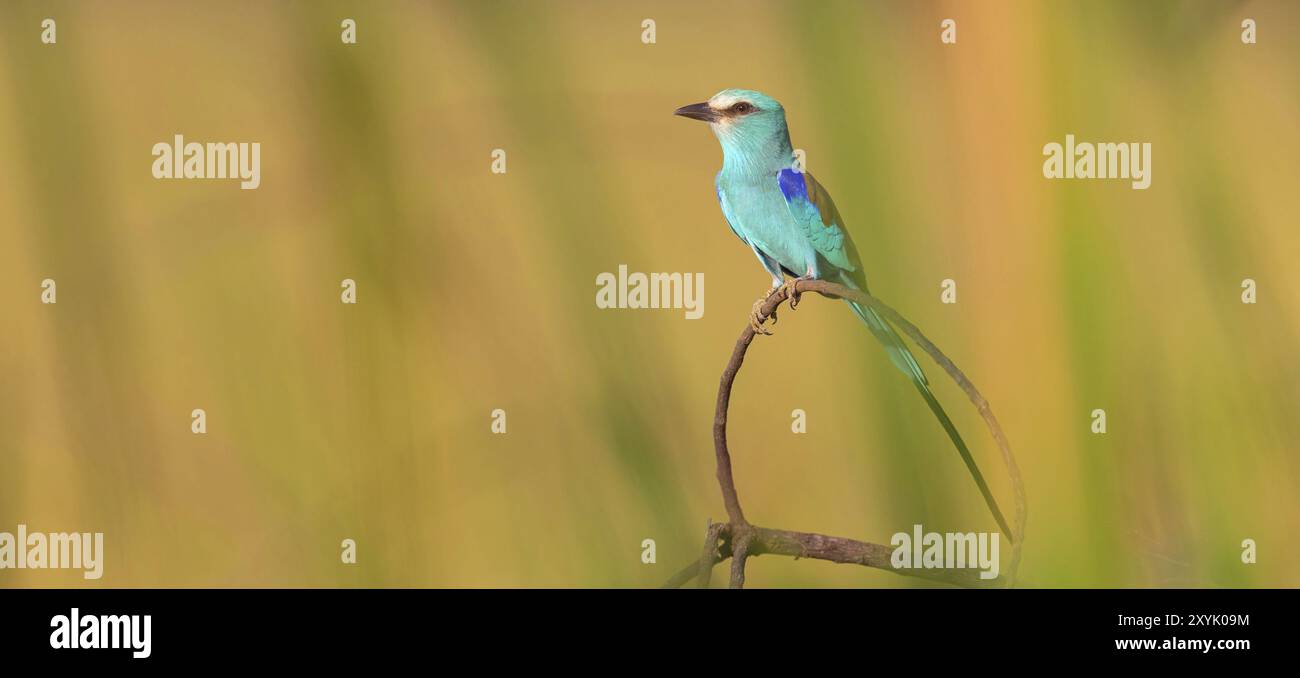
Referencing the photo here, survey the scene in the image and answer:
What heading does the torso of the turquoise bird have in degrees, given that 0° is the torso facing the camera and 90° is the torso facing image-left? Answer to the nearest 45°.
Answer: approximately 45°
